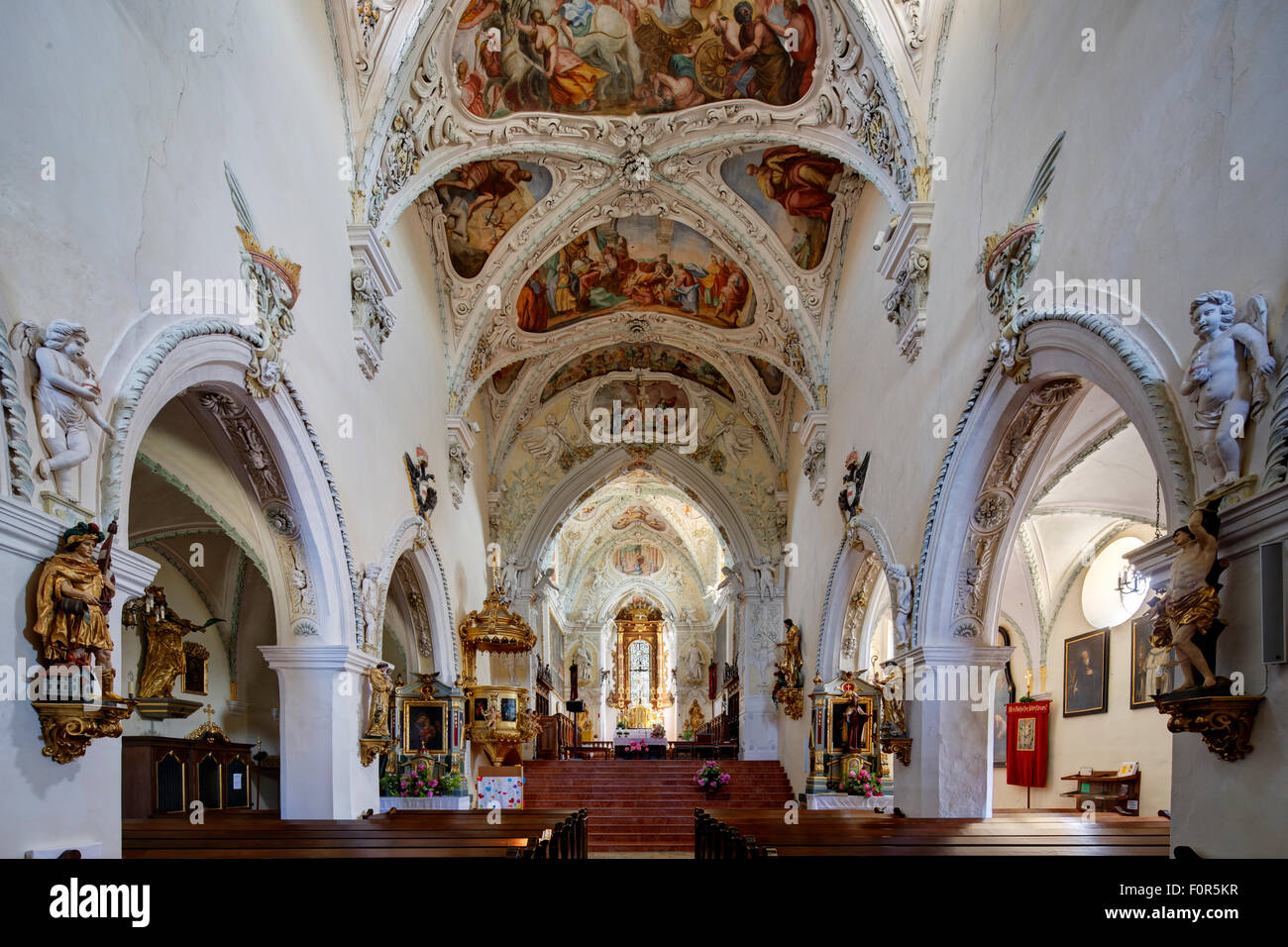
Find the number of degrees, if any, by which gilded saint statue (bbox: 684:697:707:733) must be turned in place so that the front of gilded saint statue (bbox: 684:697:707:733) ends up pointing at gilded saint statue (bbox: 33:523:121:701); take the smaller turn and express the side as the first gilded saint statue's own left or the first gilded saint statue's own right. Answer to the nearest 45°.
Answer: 0° — it already faces it

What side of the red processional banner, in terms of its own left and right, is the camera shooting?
front

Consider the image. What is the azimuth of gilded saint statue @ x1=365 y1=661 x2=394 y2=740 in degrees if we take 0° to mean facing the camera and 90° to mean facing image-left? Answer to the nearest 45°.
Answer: approximately 315°

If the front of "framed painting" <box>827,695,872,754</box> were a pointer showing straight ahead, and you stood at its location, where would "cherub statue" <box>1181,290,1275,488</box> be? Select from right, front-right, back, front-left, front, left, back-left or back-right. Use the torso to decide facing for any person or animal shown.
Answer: front

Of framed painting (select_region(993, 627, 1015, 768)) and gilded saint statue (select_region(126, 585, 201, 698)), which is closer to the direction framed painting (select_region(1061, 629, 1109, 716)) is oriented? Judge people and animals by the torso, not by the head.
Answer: the gilded saint statue

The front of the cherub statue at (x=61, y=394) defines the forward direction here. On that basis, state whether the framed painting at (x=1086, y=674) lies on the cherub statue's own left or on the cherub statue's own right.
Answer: on the cherub statue's own left

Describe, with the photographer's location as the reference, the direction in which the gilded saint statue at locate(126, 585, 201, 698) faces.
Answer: facing the viewer and to the right of the viewer

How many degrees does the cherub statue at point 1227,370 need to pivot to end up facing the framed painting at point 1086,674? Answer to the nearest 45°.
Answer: approximately 135° to its right

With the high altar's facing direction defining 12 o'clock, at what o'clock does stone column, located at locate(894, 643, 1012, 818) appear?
The stone column is roughly at 12 o'clock from the high altar.

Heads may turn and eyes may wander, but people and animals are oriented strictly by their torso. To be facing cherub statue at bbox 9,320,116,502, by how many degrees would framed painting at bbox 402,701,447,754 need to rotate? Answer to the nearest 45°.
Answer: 0° — it already faces it

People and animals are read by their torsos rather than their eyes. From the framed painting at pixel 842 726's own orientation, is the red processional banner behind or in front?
in front
